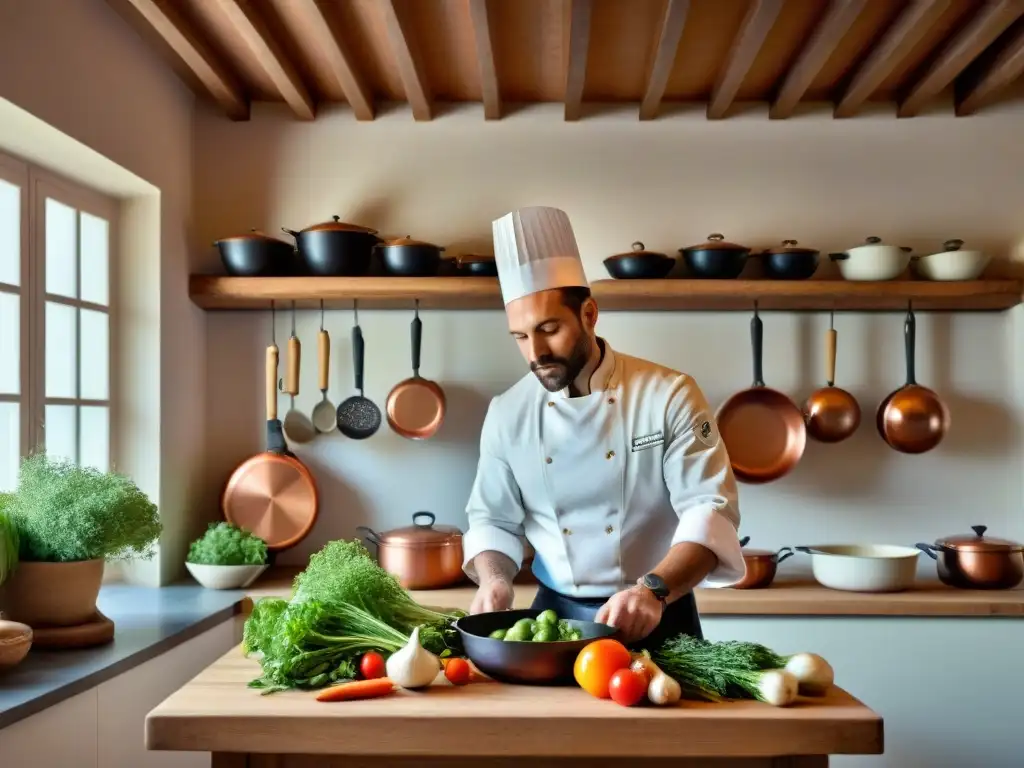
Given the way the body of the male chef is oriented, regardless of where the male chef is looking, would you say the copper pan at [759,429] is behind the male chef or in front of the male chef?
behind

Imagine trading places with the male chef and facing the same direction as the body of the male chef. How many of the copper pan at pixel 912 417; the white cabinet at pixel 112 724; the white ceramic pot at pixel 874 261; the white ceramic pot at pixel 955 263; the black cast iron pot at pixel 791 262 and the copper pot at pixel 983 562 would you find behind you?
5

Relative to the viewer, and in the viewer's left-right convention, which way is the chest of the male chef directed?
facing the viewer and to the left of the viewer

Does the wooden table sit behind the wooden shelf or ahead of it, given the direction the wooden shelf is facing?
ahead

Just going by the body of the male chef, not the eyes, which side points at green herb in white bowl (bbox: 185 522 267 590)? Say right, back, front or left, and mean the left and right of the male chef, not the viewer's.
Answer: right

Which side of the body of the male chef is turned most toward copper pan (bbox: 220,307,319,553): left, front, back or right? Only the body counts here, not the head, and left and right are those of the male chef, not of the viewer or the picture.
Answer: right

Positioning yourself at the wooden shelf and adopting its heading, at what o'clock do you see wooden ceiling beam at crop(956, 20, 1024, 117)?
The wooden ceiling beam is roughly at 9 o'clock from the wooden shelf.

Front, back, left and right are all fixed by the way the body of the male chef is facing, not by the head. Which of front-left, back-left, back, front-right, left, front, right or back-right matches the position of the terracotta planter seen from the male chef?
front-right

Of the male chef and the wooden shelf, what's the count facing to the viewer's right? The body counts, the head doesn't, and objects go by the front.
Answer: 0

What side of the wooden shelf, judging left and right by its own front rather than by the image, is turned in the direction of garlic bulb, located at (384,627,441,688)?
front

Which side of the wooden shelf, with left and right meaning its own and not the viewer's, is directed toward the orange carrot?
front

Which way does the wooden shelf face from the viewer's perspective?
toward the camera

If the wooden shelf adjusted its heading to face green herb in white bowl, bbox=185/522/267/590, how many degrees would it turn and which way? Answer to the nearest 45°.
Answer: approximately 90° to its right
